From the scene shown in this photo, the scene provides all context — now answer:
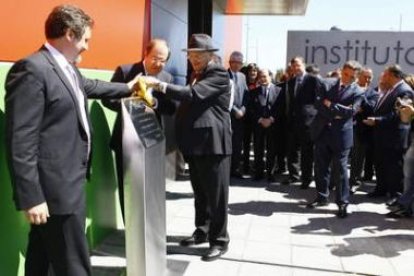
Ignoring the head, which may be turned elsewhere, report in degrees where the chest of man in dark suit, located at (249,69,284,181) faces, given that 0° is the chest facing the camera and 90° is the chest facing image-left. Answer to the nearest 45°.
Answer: approximately 0°

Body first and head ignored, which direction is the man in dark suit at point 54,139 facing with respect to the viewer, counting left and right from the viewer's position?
facing to the right of the viewer

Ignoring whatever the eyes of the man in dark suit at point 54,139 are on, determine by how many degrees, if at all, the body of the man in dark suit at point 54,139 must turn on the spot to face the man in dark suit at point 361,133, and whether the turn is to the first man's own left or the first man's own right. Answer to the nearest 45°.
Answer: approximately 45° to the first man's own left

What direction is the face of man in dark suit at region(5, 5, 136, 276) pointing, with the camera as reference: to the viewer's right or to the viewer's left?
to the viewer's right

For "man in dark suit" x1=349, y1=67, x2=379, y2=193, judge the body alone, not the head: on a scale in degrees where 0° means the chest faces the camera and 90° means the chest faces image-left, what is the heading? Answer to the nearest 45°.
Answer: approximately 45°

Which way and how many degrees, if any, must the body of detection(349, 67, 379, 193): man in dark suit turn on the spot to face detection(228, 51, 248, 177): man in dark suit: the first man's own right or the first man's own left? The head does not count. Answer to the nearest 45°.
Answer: approximately 45° to the first man's own right
